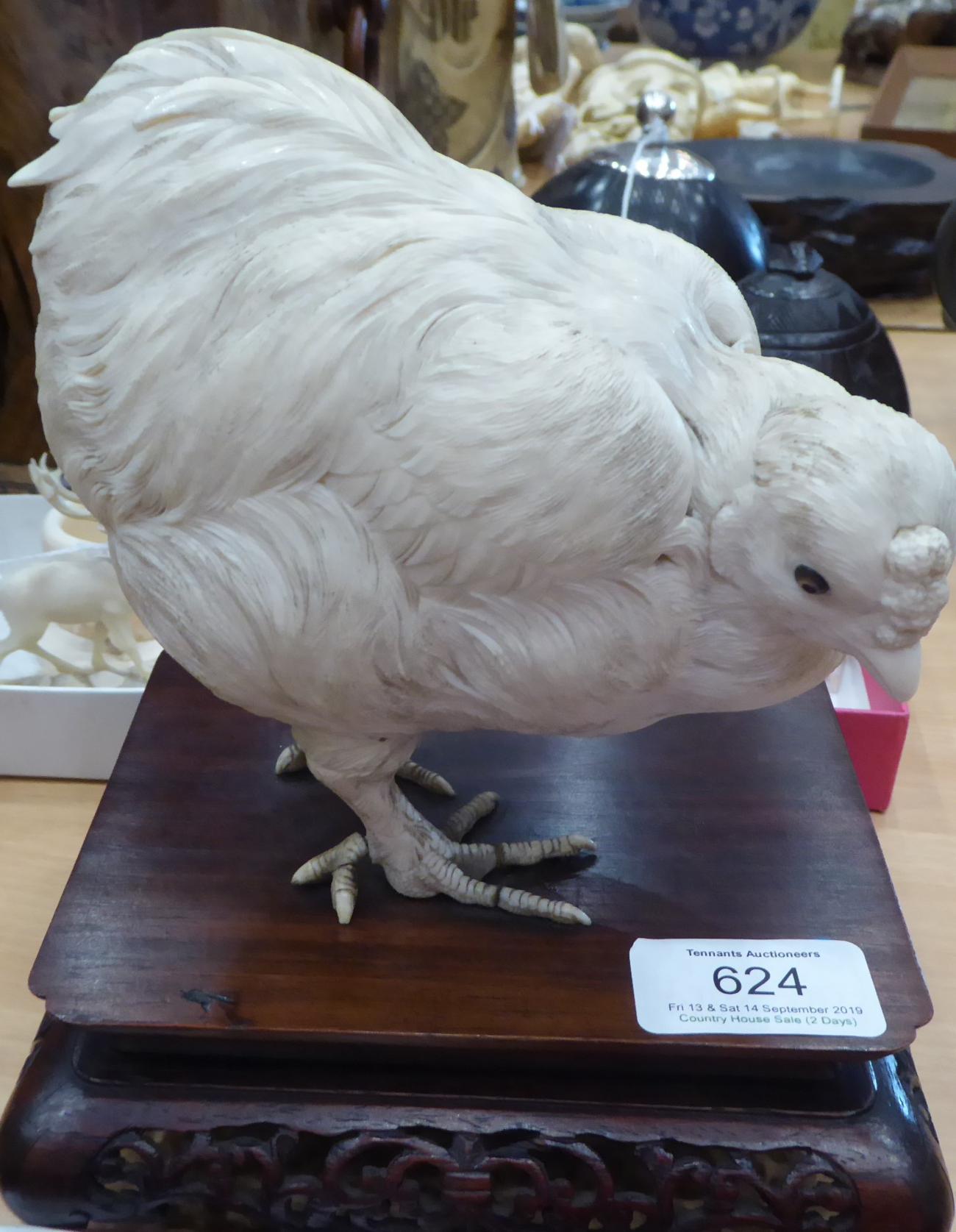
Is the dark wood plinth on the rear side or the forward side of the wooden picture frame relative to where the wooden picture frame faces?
on the forward side

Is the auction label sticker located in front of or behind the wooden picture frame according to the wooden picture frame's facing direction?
in front

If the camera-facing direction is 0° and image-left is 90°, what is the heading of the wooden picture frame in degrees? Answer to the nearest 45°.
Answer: approximately 0°
